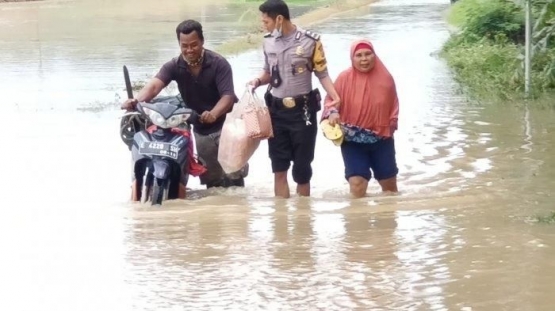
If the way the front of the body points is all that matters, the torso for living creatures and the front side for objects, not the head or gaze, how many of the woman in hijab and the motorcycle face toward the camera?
2

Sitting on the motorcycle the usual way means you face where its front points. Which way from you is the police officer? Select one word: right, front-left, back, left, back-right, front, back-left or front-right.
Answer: left

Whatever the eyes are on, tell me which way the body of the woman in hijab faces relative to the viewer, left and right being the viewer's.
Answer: facing the viewer

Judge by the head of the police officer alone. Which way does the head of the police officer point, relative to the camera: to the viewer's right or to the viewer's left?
to the viewer's left

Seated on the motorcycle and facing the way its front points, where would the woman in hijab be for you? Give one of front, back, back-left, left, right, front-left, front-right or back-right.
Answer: left

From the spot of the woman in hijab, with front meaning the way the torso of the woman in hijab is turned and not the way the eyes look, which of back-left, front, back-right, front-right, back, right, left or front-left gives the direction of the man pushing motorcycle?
right

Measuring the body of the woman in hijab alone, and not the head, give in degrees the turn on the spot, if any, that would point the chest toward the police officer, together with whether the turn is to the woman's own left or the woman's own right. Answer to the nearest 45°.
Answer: approximately 90° to the woman's own right

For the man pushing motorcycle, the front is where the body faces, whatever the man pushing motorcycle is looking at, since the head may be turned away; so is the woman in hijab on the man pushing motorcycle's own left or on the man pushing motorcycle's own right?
on the man pushing motorcycle's own left
